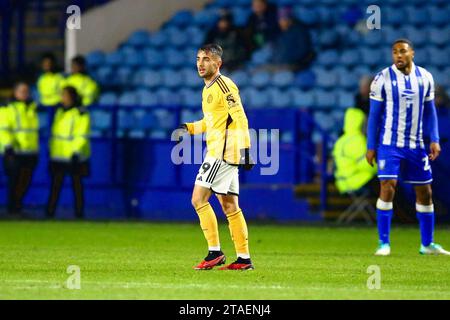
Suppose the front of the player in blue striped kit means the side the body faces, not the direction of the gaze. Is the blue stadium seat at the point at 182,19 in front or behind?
behind

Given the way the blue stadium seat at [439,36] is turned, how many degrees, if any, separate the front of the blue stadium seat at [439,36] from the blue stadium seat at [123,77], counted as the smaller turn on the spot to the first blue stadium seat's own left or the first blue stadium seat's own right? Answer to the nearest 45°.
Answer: approximately 90° to the first blue stadium seat's own right

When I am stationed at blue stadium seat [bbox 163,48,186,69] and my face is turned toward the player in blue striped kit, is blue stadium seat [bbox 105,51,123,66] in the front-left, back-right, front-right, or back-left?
back-right

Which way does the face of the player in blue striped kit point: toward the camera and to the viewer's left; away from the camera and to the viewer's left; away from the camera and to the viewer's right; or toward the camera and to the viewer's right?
toward the camera and to the viewer's left

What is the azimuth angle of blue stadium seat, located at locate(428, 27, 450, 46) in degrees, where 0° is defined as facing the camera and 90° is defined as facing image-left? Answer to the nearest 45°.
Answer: approximately 0°

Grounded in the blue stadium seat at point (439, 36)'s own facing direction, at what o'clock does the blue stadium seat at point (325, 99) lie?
the blue stadium seat at point (325, 99) is roughly at 2 o'clock from the blue stadium seat at point (439, 36).

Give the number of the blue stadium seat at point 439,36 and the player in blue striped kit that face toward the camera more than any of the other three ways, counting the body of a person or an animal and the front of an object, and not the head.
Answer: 2
